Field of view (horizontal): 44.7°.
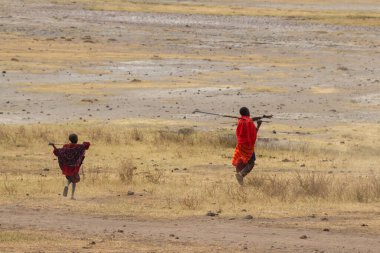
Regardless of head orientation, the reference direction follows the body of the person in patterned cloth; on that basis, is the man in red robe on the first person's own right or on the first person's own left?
on the first person's own right

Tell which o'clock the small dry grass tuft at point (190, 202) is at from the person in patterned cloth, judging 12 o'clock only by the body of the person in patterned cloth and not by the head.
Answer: The small dry grass tuft is roughly at 4 o'clock from the person in patterned cloth.

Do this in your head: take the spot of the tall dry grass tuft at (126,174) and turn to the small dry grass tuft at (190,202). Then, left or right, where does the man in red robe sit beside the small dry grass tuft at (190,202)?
left

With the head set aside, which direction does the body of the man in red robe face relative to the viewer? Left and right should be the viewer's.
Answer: facing away from the viewer and to the right of the viewer

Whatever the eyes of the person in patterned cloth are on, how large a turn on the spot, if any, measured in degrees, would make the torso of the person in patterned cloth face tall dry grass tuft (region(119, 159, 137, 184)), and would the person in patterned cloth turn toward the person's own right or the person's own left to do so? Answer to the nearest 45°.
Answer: approximately 45° to the person's own right

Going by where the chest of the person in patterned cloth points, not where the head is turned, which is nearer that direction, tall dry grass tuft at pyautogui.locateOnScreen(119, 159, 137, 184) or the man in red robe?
the tall dry grass tuft

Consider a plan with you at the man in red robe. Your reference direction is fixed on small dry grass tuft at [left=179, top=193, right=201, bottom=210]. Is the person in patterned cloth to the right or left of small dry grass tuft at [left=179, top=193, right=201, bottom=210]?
right

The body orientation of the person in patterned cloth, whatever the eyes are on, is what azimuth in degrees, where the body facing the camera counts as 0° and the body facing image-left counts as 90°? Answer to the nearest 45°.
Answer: approximately 180°
